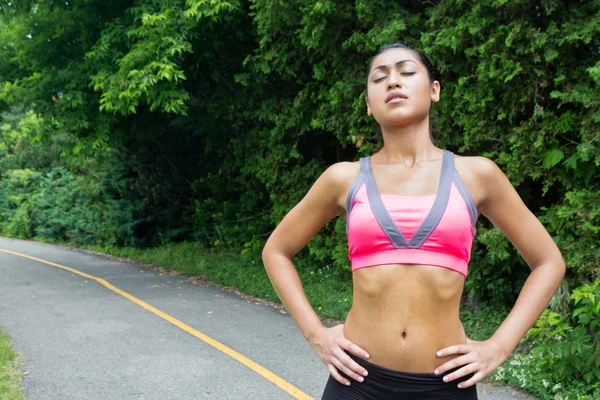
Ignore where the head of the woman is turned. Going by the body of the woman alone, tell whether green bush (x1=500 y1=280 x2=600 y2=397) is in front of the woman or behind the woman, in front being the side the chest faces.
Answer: behind

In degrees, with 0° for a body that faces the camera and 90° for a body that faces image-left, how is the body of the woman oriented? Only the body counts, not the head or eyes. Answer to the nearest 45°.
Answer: approximately 0°
